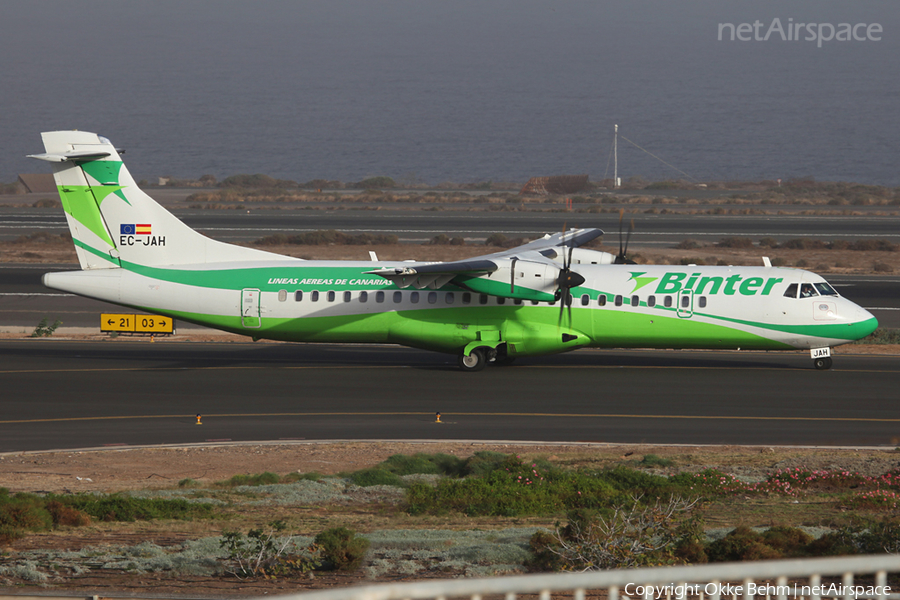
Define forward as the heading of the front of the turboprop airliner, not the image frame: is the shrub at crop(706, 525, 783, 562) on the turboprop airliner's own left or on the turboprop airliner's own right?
on the turboprop airliner's own right

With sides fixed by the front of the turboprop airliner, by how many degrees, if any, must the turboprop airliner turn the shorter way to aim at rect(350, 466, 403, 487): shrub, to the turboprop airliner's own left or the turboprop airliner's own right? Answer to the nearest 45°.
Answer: approximately 90° to the turboprop airliner's own right

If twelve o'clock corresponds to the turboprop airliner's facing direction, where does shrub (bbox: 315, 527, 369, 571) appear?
The shrub is roughly at 3 o'clock from the turboprop airliner.

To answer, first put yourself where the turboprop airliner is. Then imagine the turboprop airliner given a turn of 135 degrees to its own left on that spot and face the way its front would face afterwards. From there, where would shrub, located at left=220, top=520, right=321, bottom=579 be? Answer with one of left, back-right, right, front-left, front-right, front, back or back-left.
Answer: back-left

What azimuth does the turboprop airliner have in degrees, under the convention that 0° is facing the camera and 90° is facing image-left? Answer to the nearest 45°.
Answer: approximately 270°

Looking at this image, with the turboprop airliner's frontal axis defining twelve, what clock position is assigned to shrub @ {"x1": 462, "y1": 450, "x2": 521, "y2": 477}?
The shrub is roughly at 3 o'clock from the turboprop airliner.

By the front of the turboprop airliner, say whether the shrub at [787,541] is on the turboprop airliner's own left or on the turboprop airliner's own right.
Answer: on the turboprop airliner's own right

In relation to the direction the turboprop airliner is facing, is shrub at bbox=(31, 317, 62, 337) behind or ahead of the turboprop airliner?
behind

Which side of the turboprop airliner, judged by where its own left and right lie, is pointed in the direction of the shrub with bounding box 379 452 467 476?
right

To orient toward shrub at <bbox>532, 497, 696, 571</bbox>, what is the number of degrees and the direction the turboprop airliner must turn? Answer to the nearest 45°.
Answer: approximately 90° to its right
